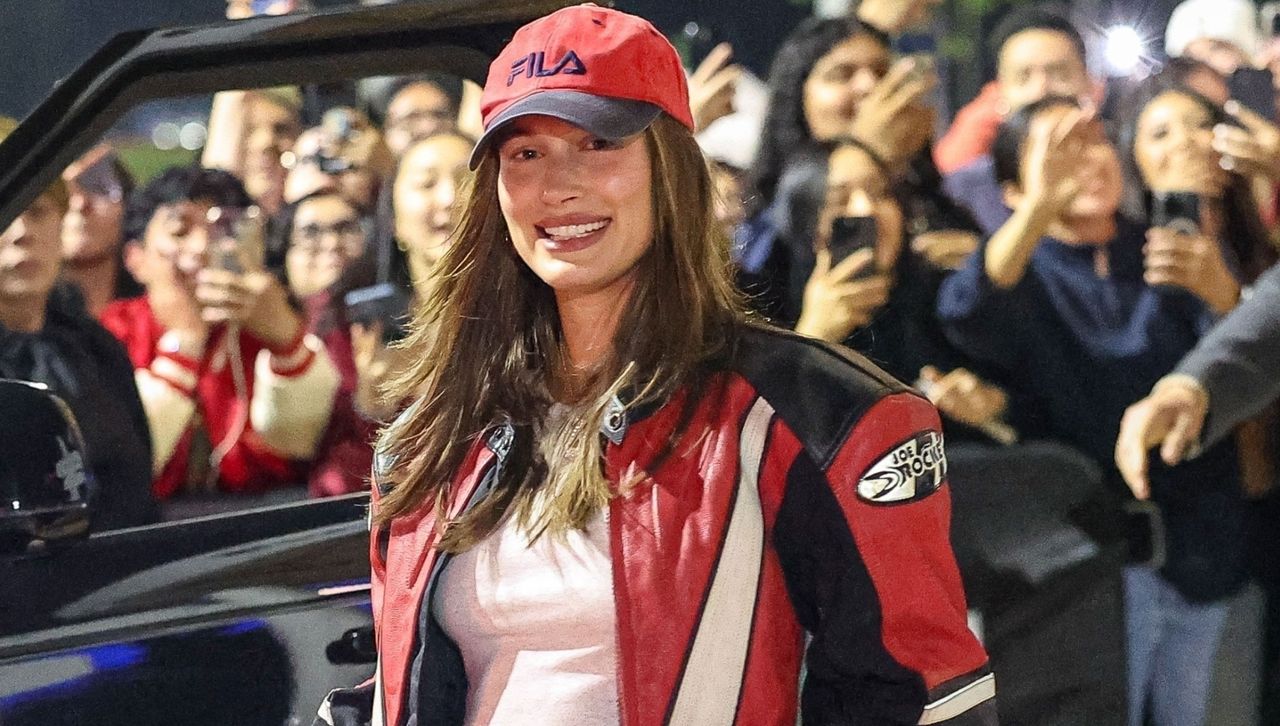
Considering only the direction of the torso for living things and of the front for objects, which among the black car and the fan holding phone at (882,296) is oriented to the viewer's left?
the black car

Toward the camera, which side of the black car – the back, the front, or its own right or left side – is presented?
left

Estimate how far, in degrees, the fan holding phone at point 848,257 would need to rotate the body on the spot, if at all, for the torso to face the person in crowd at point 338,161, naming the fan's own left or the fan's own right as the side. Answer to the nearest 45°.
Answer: approximately 90° to the fan's own right

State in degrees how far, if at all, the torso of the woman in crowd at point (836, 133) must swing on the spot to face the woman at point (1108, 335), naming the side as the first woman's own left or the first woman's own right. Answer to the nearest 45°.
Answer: approximately 45° to the first woman's own left

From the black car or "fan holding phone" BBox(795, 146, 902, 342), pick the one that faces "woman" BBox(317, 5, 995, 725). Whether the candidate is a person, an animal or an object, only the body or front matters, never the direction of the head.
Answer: the fan holding phone
